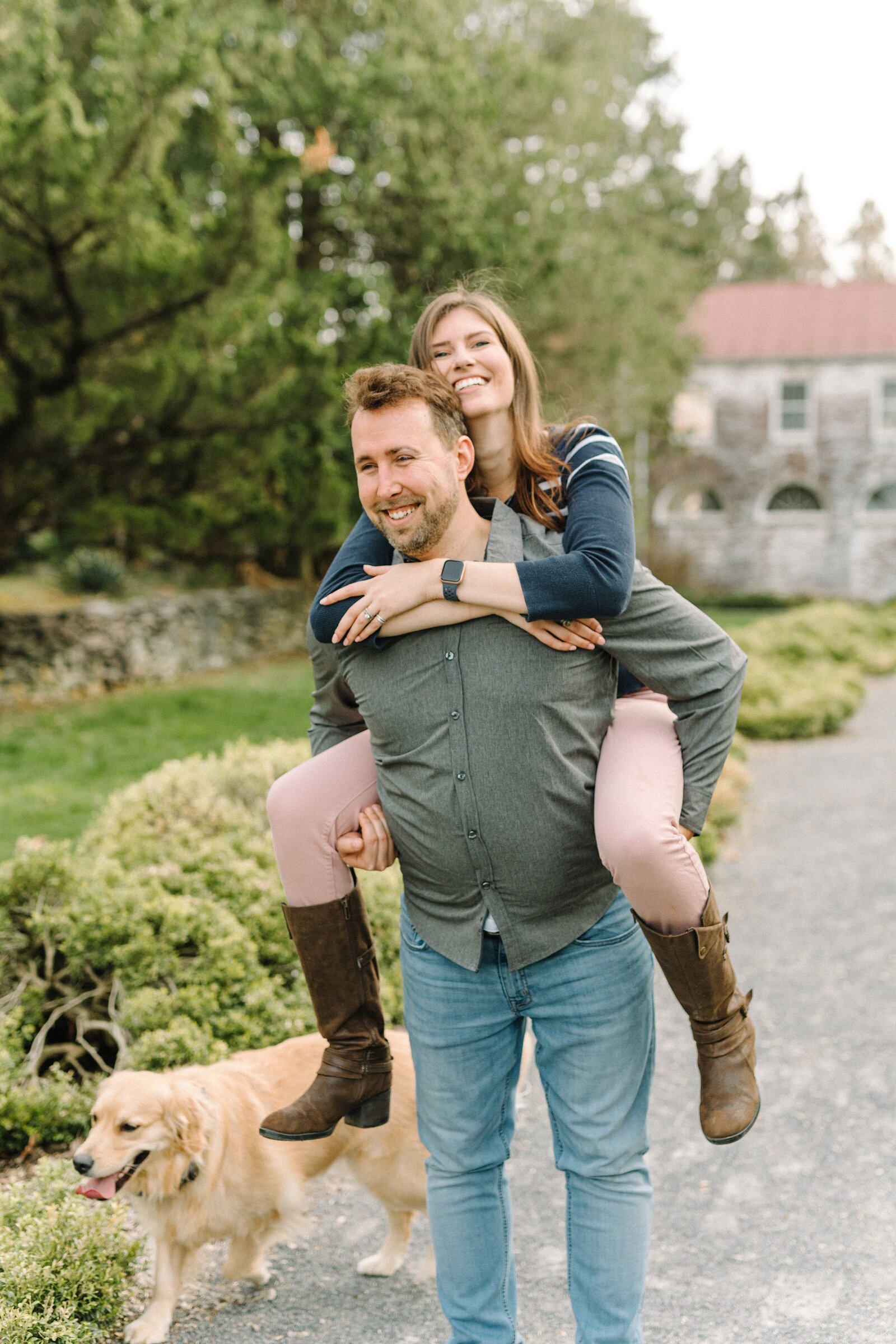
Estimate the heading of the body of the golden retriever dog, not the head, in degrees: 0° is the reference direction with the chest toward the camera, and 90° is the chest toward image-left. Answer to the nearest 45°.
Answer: approximately 45°

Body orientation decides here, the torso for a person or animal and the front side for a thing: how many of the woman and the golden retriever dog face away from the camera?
0

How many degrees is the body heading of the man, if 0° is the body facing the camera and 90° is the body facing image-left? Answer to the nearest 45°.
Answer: approximately 0°

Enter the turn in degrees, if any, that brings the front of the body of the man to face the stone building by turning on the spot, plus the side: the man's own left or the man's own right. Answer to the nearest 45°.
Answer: approximately 180°

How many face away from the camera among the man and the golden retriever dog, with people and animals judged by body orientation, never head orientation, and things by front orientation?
0

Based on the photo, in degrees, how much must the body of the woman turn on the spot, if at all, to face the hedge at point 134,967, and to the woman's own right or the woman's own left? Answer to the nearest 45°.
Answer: approximately 135° to the woman's own right

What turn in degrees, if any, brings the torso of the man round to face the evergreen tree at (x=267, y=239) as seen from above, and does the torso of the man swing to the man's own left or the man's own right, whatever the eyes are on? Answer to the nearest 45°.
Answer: approximately 180°

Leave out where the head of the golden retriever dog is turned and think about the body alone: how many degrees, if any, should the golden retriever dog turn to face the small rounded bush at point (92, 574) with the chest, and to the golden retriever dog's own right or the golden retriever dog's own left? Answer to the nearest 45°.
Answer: approximately 135° to the golden retriever dog's own right

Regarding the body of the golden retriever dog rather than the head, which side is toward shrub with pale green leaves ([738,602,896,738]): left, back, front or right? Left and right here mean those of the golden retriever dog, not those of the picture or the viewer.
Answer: back

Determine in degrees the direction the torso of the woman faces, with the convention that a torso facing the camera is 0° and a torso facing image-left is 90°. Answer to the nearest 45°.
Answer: approximately 0°

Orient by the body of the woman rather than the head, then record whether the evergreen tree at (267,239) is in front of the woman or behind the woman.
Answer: behind

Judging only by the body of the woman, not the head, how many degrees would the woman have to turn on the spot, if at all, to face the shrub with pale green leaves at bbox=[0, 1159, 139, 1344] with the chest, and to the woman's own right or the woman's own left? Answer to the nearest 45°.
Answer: approximately 90° to the woman's own right
